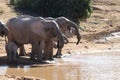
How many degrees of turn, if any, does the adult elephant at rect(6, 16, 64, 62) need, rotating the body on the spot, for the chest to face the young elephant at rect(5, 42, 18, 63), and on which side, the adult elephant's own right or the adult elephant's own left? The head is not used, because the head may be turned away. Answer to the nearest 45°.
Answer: approximately 135° to the adult elephant's own right

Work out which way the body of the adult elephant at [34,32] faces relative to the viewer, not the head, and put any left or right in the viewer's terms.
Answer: facing to the right of the viewer
